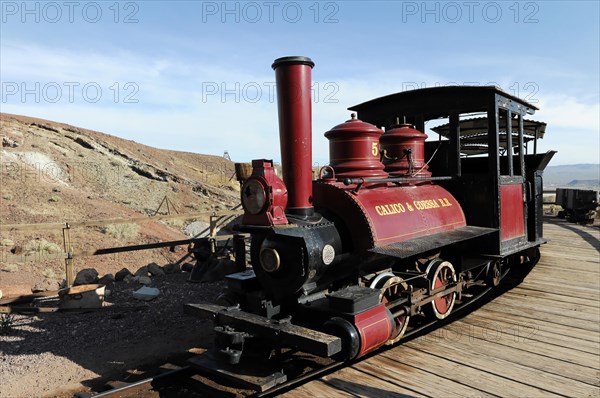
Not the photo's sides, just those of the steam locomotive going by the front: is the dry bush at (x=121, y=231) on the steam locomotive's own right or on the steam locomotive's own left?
on the steam locomotive's own right

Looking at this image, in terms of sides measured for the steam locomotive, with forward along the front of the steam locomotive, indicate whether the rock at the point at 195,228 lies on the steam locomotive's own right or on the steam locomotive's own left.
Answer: on the steam locomotive's own right

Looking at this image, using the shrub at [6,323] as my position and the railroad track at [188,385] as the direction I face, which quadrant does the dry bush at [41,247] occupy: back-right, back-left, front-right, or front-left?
back-left

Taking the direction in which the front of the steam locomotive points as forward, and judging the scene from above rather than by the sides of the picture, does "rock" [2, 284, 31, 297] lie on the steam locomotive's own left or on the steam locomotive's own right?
on the steam locomotive's own right

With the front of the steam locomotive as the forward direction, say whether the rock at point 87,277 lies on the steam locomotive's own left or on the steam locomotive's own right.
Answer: on the steam locomotive's own right

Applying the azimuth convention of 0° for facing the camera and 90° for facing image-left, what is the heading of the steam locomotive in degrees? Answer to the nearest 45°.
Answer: approximately 45°

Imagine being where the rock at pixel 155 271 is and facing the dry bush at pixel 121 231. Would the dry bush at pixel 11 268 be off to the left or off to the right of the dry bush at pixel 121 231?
left
